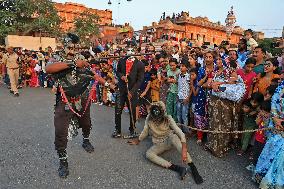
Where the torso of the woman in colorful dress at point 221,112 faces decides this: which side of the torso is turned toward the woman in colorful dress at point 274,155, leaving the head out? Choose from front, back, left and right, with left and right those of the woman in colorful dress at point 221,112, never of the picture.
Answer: left

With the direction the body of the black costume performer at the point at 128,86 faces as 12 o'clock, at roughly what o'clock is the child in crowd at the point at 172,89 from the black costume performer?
The child in crowd is roughly at 8 o'clock from the black costume performer.

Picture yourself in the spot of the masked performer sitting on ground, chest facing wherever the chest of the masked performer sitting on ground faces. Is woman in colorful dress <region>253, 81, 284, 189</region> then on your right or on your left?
on your left

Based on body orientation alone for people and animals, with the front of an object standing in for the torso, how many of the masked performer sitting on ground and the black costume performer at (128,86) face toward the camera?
2

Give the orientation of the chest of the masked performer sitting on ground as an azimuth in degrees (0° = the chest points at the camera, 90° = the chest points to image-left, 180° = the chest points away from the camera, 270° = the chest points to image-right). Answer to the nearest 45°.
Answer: approximately 0°

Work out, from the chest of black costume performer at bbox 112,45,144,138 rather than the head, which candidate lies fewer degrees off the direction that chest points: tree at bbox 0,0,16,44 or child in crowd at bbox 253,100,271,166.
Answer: the child in crowd

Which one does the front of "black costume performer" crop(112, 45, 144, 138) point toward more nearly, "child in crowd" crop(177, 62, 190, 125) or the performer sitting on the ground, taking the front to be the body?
the performer sitting on the ground

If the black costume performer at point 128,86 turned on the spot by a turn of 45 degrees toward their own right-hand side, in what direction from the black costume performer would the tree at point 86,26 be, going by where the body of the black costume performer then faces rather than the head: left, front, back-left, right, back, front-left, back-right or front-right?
back-right
